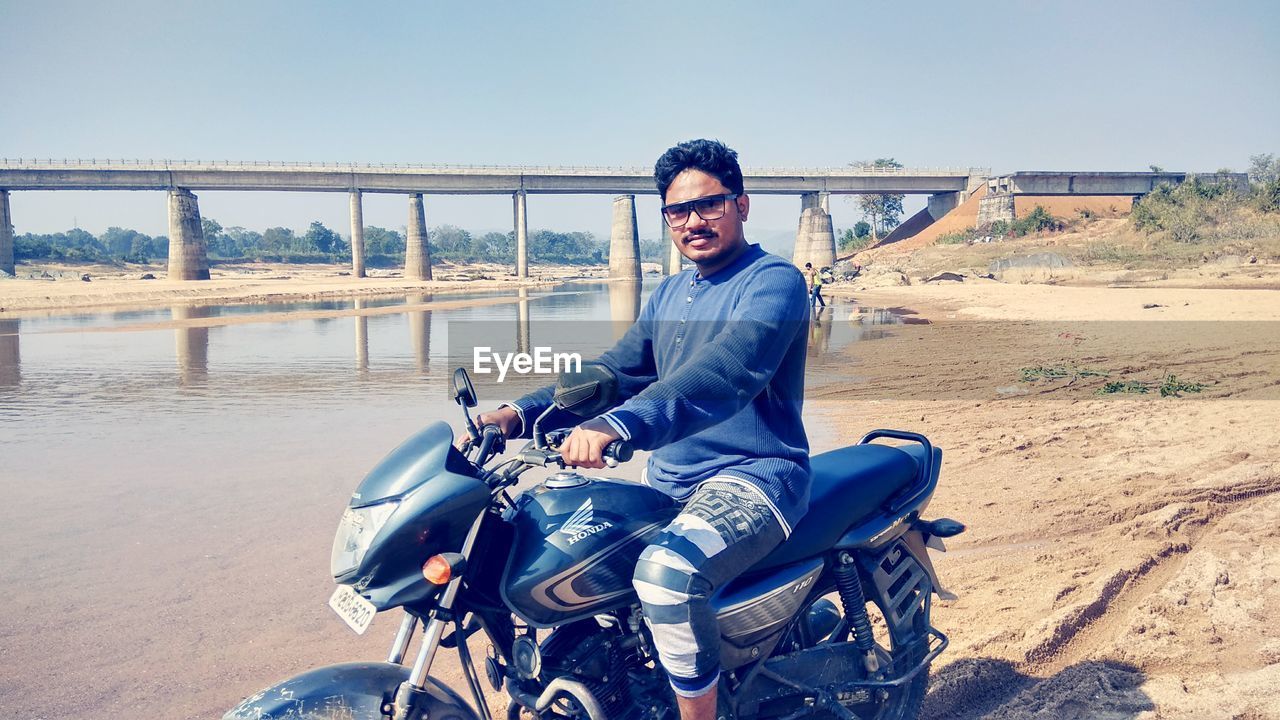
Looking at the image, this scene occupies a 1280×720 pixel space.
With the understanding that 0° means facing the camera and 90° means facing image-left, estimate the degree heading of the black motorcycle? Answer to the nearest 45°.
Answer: approximately 45°

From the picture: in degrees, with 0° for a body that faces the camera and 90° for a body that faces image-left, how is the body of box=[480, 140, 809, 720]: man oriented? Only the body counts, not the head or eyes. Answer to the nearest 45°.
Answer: approximately 45°
